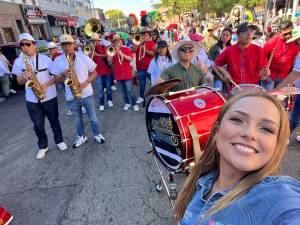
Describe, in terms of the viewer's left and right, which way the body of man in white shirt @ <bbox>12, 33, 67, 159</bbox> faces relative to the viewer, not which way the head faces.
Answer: facing the viewer

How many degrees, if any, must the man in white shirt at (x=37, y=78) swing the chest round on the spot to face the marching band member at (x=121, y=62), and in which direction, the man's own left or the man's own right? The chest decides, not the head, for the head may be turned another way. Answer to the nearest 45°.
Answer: approximately 135° to the man's own left

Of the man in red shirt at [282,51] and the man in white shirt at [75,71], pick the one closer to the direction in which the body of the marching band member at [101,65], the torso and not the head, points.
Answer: the man in white shirt

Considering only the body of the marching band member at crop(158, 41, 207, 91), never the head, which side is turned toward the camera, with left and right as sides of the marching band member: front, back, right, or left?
front

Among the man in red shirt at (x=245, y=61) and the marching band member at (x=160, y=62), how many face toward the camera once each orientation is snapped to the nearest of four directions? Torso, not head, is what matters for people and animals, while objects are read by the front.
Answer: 2

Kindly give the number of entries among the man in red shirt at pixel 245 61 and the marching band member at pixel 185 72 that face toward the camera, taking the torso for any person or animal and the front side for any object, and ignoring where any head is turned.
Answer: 2

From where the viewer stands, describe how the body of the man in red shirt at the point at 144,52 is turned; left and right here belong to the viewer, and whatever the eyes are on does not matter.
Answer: facing the viewer and to the left of the viewer

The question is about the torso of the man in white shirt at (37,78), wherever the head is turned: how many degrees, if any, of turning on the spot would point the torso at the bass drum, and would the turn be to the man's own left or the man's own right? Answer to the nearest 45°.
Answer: approximately 45° to the man's own left

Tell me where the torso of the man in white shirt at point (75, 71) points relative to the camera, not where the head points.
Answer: toward the camera

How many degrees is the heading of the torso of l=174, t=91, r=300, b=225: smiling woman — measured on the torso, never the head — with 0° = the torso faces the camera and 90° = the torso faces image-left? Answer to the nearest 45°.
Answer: approximately 45°
